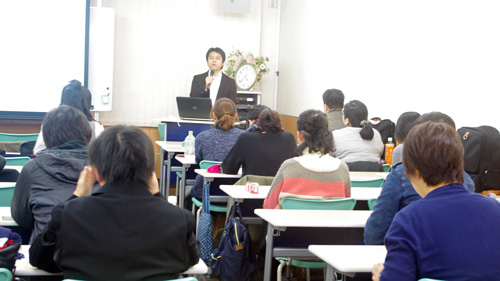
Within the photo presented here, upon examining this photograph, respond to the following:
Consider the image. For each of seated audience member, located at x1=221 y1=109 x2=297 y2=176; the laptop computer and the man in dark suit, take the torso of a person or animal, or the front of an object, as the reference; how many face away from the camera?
2

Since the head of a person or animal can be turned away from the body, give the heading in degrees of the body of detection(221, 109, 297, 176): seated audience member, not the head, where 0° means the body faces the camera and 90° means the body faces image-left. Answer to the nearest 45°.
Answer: approximately 180°

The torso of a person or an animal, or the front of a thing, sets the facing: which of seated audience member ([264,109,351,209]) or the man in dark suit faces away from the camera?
the seated audience member

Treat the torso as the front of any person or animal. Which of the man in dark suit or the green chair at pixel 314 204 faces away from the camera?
the green chair

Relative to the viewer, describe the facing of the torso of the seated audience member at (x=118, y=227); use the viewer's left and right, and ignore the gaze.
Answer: facing away from the viewer

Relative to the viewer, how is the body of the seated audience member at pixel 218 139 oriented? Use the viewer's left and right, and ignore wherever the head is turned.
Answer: facing away from the viewer

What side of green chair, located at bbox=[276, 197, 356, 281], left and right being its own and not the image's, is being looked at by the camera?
back

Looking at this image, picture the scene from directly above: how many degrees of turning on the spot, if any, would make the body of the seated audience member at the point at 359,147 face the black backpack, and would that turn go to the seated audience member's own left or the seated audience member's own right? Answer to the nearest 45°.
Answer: approximately 135° to the seated audience member's own right

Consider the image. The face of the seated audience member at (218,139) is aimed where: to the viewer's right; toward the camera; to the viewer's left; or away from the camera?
away from the camera

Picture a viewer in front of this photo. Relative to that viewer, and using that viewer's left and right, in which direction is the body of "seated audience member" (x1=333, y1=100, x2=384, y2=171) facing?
facing away from the viewer

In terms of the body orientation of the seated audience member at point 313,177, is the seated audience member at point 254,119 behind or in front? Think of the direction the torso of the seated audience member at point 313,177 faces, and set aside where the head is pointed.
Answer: in front

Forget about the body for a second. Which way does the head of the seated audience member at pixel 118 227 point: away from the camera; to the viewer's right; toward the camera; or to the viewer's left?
away from the camera

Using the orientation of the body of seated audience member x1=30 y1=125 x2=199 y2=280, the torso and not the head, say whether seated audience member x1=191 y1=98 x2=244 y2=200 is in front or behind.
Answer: in front

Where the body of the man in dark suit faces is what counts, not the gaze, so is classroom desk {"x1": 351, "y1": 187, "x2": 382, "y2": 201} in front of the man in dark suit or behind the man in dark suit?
in front

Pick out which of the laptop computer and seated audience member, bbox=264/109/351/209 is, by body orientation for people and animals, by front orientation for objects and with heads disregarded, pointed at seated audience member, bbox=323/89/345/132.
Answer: seated audience member, bbox=264/109/351/209
